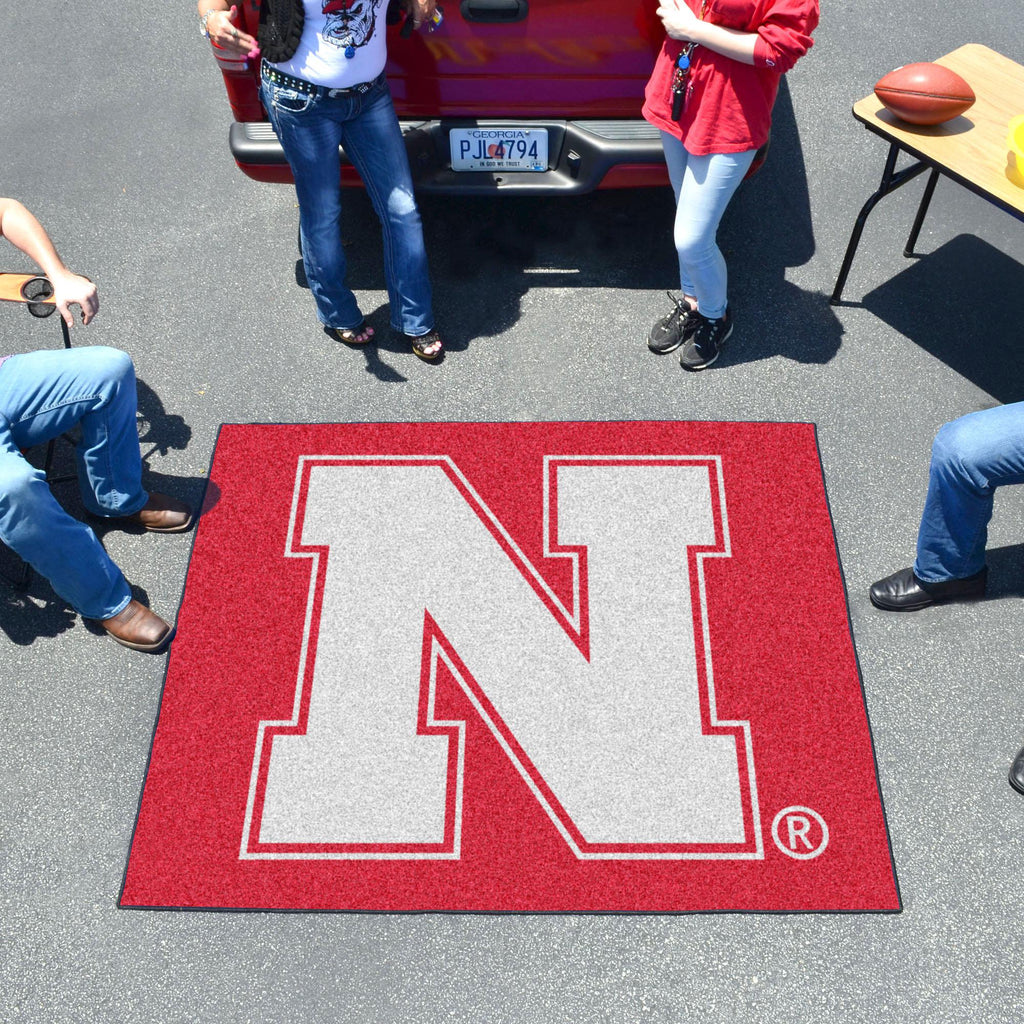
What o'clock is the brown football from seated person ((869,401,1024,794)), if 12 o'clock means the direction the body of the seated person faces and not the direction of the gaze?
The brown football is roughly at 2 o'clock from the seated person.

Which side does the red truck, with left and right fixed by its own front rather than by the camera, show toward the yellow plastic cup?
right

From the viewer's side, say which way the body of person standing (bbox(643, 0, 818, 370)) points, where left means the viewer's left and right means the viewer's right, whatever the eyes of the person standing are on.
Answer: facing the viewer and to the left of the viewer

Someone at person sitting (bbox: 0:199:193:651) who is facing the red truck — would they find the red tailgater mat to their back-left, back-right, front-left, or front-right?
front-right

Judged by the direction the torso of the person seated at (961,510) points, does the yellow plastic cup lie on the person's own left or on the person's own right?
on the person's own right

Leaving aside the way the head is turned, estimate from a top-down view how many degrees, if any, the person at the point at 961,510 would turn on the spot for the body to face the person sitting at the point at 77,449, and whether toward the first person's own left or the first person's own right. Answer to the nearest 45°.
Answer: approximately 45° to the first person's own left

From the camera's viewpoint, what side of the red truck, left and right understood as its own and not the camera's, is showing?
back

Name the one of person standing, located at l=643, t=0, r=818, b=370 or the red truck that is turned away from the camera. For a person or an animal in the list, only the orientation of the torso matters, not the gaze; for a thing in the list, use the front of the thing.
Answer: the red truck

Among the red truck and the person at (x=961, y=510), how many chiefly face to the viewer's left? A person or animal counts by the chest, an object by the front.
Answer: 1

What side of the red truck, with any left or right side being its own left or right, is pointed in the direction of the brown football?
right

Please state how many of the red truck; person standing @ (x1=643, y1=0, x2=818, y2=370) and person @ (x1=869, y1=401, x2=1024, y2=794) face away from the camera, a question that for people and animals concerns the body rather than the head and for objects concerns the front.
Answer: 1

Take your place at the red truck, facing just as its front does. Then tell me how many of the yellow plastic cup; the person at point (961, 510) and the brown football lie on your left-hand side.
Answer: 0

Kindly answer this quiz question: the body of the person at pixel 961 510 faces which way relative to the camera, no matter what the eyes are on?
to the viewer's left

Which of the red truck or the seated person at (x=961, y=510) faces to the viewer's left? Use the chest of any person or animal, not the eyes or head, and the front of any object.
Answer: the seated person

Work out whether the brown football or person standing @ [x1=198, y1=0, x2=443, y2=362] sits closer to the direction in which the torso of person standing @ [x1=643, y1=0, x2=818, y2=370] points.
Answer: the person standing

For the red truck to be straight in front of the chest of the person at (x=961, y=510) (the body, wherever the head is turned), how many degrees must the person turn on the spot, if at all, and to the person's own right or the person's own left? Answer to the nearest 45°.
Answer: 0° — they already face it

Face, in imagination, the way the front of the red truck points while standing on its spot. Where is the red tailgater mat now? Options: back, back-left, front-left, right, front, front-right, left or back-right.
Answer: back
